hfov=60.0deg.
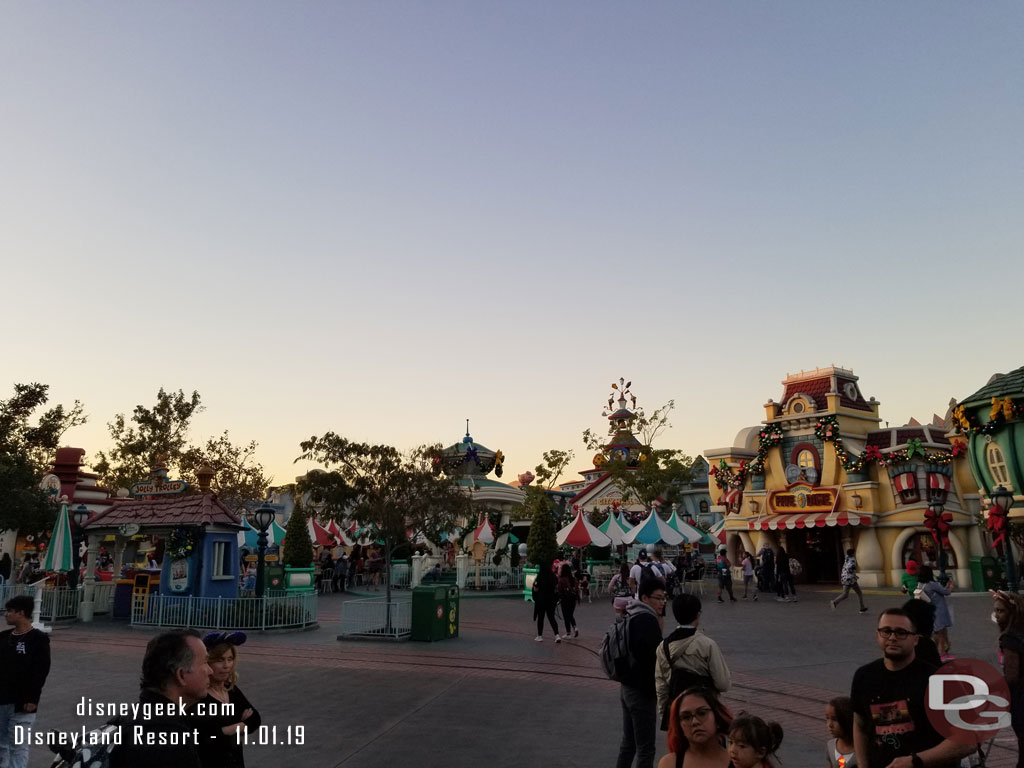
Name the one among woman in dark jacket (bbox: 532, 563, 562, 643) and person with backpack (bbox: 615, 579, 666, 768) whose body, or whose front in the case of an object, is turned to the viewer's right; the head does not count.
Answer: the person with backpack

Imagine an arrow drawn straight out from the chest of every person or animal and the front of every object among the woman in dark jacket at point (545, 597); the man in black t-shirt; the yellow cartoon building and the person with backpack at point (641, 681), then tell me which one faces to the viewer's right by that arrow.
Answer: the person with backpack

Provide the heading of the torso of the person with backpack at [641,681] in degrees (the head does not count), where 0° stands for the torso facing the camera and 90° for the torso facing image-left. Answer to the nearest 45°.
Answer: approximately 270°

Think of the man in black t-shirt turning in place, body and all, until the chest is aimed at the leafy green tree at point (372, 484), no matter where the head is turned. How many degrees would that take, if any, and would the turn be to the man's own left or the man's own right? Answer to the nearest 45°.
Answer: approximately 135° to the man's own right

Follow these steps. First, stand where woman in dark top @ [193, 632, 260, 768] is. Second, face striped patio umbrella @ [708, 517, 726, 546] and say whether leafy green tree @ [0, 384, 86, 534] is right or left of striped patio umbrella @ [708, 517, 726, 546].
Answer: left

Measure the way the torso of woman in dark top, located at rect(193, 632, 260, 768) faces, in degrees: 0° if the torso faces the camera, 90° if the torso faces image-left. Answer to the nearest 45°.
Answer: approximately 315°

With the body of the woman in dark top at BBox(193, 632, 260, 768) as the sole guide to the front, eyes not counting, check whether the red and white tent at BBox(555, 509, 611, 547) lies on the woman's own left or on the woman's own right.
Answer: on the woman's own left
